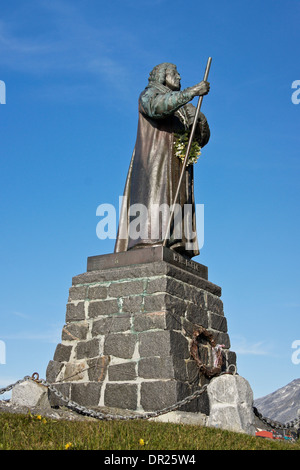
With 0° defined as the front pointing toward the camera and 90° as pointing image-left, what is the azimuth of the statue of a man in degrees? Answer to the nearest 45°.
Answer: approximately 270°
